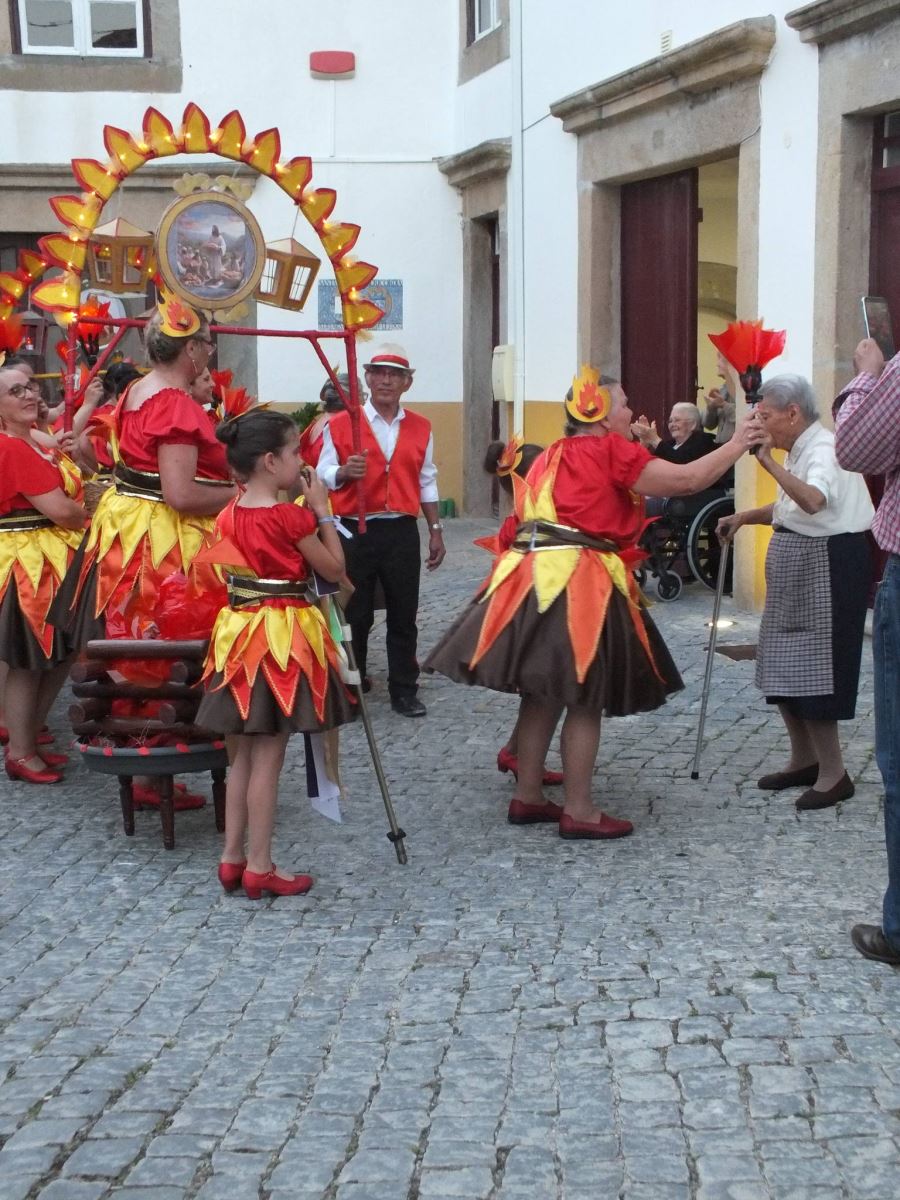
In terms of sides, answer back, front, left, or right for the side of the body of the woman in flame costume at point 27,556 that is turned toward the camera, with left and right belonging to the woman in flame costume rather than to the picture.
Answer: right

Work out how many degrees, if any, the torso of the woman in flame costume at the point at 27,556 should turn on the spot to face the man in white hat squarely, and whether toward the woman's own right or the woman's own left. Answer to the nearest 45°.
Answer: approximately 45° to the woman's own left

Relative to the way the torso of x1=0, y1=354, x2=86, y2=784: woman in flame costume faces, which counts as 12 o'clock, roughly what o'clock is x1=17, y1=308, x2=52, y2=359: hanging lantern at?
The hanging lantern is roughly at 9 o'clock from the woman in flame costume.

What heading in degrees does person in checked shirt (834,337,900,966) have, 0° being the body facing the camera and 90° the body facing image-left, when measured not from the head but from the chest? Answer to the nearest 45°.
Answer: approximately 90°

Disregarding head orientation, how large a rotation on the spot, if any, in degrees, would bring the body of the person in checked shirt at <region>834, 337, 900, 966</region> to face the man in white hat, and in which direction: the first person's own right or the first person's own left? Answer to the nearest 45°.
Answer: approximately 45° to the first person's own right

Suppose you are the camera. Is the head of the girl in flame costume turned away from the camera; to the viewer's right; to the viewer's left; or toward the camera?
to the viewer's right

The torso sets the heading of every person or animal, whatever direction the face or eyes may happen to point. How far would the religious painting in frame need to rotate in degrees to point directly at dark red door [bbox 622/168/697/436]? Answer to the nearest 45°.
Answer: approximately 135° to its left

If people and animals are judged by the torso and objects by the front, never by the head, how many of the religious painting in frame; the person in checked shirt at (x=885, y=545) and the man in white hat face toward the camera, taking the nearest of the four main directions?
2
